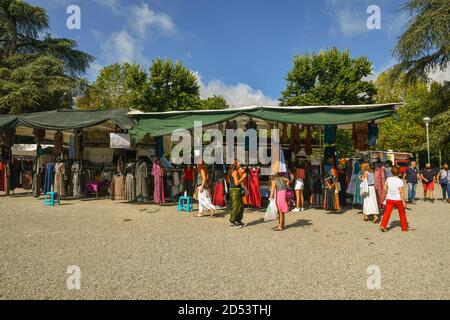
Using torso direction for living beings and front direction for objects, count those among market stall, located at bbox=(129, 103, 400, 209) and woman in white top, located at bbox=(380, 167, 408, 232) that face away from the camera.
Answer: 1

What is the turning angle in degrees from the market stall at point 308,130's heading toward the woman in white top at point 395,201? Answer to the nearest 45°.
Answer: approximately 45° to its left

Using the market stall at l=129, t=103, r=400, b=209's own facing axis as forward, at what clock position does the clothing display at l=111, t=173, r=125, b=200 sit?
The clothing display is roughly at 3 o'clock from the market stall.

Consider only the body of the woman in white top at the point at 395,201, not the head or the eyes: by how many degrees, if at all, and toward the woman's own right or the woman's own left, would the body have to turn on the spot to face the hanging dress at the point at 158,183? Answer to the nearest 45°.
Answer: approximately 90° to the woman's own left

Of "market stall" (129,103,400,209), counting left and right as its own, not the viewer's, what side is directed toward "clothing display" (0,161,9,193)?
right

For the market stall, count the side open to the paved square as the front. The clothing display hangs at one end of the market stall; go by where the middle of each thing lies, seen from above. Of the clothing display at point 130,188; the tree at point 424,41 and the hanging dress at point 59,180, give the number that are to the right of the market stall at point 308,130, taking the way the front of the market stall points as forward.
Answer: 2

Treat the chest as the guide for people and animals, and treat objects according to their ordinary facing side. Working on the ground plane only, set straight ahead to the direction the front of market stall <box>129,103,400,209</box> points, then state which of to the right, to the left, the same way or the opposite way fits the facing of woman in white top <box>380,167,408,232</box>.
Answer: the opposite way

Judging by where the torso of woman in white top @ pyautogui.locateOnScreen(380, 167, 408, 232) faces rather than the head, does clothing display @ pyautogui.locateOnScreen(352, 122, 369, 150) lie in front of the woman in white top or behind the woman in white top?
in front

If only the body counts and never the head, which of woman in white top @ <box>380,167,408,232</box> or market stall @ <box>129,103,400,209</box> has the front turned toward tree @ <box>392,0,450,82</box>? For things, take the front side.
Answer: the woman in white top

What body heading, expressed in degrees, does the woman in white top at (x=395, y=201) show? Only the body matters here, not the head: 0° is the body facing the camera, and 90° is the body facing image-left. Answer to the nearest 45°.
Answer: approximately 180°

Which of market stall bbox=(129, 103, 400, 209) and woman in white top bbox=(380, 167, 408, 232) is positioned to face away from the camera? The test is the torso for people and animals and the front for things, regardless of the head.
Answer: the woman in white top

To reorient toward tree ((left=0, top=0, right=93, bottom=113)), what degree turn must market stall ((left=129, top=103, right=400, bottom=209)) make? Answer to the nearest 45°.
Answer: approximately 135° to its right

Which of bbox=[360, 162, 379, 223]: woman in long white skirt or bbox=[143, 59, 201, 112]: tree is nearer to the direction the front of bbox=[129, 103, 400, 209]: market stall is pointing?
the woman in long white skirt

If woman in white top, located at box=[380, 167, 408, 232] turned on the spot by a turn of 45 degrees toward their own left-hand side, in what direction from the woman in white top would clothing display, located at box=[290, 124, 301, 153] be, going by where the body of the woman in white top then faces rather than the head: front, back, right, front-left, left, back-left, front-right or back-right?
front

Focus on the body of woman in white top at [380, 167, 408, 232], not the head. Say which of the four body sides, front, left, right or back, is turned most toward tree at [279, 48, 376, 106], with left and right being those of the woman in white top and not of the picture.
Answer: front
